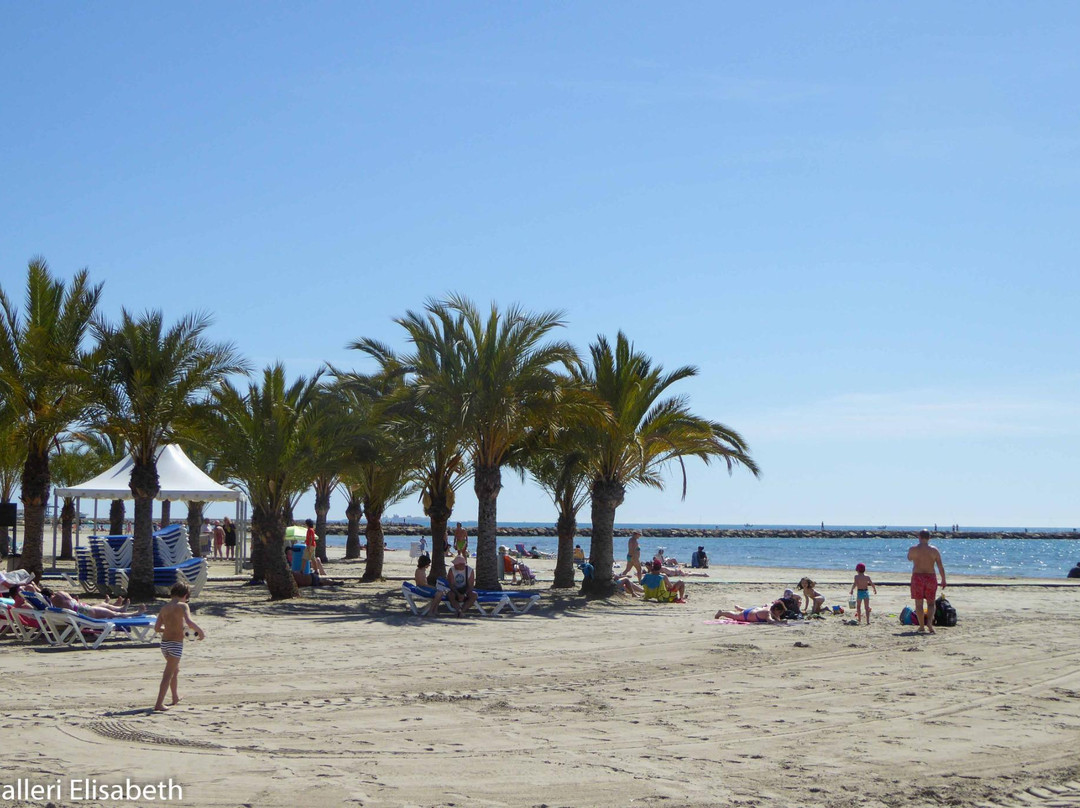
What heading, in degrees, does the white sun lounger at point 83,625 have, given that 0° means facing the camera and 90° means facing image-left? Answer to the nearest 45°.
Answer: approximately 270°
